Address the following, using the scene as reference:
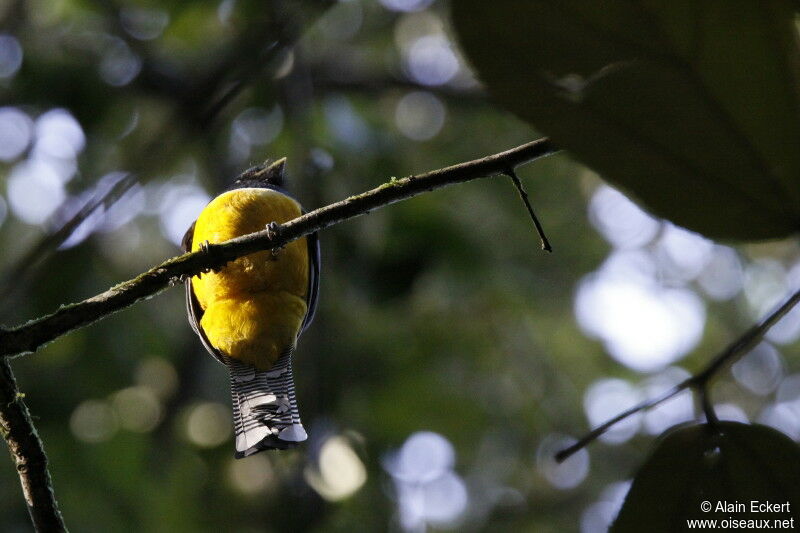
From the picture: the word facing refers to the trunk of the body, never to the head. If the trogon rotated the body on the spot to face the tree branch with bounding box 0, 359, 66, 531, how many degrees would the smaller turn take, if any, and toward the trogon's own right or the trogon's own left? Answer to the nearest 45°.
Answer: approximately 45° to the trogon's own right

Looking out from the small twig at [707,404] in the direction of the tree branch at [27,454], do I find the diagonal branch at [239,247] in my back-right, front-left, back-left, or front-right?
front-right

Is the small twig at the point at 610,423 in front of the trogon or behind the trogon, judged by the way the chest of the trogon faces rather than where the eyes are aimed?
in front

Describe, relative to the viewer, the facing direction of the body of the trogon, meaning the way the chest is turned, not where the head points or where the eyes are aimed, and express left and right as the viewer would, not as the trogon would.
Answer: facing the viewer
